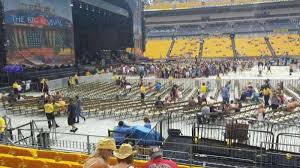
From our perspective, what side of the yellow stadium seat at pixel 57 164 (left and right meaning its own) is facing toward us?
back

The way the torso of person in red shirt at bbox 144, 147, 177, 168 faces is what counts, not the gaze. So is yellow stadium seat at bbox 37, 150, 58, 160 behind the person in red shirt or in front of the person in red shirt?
in front

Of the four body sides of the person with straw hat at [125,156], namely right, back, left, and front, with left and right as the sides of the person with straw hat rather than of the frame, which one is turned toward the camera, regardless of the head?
back

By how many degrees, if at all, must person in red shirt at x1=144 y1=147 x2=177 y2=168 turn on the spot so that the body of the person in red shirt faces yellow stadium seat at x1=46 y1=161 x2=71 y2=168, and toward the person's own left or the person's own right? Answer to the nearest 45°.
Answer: approximately 45° to the person's own left

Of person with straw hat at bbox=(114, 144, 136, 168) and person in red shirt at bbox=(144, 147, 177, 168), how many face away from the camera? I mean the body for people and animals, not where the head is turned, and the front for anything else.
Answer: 2

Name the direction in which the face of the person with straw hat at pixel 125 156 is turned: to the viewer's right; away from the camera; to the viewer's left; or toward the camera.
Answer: away from the camera

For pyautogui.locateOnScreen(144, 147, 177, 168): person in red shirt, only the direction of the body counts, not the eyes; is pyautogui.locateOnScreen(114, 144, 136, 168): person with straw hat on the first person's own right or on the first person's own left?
on the first person's own left

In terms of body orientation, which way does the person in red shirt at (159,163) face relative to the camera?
away from the camera
